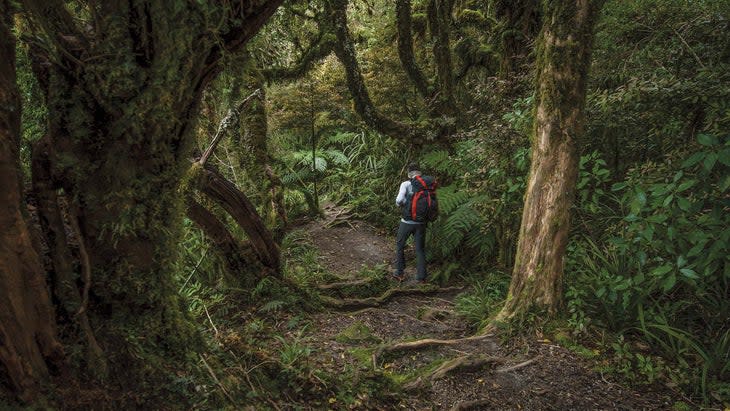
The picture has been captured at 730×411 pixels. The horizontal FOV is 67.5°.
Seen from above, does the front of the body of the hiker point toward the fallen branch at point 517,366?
no

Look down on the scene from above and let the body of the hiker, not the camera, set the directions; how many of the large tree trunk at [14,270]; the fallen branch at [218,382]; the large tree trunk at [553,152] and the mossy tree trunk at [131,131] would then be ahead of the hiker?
0

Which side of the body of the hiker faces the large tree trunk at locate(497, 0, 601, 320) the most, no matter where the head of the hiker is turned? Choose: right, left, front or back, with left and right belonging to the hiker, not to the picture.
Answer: back

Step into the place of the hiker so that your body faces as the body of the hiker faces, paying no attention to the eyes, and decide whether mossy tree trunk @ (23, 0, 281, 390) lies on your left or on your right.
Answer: on your left

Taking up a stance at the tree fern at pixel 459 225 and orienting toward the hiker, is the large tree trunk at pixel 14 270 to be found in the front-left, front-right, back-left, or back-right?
front-left

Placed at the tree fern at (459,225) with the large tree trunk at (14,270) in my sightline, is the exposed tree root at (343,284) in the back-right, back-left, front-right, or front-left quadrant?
front-right

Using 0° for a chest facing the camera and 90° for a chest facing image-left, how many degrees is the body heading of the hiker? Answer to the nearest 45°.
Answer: approximately 135°

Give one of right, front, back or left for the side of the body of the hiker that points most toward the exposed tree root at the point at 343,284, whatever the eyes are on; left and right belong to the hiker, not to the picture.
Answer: left

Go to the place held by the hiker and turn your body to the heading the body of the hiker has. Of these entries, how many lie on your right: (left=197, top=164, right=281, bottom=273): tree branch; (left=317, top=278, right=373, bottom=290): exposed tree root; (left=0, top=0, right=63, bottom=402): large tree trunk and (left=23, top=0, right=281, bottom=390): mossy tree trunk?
0

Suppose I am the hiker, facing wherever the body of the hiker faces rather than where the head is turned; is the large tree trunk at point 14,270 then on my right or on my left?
on my left
